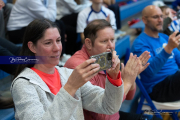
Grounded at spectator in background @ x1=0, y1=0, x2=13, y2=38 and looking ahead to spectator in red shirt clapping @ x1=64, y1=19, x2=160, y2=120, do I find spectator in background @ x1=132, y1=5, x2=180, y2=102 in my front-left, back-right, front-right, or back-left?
front-left

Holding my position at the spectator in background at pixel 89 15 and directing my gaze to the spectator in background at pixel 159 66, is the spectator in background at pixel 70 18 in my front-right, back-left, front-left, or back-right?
back-right

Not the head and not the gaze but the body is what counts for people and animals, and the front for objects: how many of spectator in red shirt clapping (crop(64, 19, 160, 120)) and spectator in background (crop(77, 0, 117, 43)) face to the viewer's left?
0

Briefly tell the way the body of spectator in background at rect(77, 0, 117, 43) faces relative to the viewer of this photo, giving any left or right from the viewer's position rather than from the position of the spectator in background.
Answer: facing the viewer

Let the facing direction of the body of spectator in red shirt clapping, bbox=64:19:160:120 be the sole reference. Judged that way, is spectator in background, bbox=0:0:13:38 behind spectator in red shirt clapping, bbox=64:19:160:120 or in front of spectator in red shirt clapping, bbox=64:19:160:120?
behind

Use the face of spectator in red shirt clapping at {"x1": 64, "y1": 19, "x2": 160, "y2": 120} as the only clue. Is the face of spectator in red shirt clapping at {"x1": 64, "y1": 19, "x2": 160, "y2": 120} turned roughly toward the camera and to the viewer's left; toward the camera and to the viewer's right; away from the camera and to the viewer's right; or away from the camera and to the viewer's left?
toward the camera and to the viewer's right

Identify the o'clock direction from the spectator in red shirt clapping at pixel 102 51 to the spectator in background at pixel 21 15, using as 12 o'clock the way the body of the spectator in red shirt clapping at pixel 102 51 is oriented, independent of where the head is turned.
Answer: the spectator in background at pixel 21 15 is roughly at 6 o'clock from the spectator in red shirt clapping at pixel 102 51.

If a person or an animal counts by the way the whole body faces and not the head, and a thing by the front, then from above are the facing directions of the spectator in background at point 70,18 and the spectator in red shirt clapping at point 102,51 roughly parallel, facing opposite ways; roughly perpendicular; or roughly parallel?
roughly parallel

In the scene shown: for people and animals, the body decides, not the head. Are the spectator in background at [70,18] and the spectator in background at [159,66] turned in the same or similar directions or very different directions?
same or similar directions

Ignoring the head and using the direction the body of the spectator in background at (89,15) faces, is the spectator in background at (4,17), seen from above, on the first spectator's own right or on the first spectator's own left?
on the first spectator's own right

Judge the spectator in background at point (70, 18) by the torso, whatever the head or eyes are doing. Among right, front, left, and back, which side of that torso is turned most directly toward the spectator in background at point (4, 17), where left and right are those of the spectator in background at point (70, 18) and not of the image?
right
